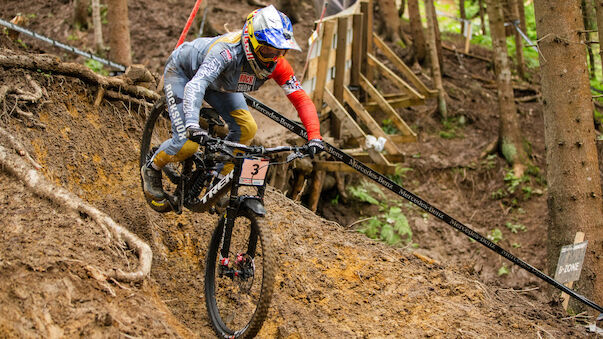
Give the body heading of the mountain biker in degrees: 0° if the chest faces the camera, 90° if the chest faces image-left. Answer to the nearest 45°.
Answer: approximately 315°

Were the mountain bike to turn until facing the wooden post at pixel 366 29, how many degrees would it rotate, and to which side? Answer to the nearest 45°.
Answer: approximately 135° to its left

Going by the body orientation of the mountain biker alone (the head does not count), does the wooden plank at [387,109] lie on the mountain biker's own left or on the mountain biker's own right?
on the mountain biker's own left

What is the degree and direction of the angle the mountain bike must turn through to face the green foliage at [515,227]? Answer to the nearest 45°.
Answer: approximately 90° to its left

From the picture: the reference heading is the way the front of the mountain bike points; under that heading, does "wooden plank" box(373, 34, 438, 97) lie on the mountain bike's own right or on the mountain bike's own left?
on the mountain bike's own left

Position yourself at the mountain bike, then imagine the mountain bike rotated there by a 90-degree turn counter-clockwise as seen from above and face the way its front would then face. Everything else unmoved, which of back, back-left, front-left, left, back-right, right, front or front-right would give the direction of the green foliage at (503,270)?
front

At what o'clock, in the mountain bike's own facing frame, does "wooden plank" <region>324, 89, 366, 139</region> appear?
The wooden plank is roughly at 8 o'clock from the mountain bike.

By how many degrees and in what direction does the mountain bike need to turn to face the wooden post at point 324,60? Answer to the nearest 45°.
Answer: approximately 135° to its left

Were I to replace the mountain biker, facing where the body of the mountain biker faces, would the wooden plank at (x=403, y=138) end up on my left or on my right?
on my left
